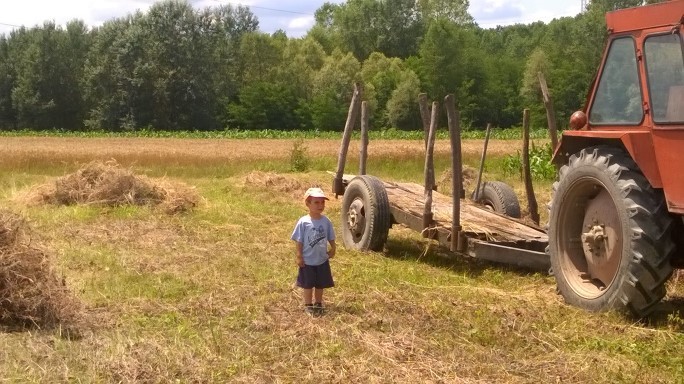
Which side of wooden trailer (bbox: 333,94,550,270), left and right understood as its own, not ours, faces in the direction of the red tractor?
front

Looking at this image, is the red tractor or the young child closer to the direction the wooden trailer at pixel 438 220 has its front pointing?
the red tractor

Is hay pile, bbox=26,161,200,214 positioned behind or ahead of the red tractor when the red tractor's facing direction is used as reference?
behind

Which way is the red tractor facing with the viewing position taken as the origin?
facing the viewer and to the right of the viewer

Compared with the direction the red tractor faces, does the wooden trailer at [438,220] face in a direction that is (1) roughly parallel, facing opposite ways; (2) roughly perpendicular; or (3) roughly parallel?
roughly parallel

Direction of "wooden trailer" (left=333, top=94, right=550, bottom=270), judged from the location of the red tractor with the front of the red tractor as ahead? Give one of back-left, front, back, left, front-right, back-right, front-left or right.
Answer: back

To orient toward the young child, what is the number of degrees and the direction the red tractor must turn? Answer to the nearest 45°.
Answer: approximately 135° to its right

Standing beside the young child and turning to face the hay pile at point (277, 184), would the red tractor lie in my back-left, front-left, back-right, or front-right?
back-right

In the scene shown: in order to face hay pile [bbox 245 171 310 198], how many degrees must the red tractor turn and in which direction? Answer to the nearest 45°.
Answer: approximately 180°

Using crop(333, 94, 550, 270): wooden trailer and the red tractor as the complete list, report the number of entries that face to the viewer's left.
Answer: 0
